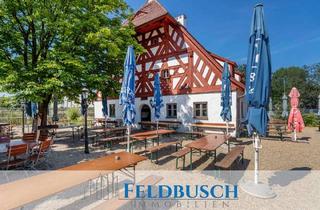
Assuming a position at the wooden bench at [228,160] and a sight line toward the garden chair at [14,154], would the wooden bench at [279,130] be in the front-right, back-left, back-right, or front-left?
back-right

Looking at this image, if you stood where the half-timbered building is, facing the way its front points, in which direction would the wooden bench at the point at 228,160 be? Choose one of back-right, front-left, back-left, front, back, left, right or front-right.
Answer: front-left
